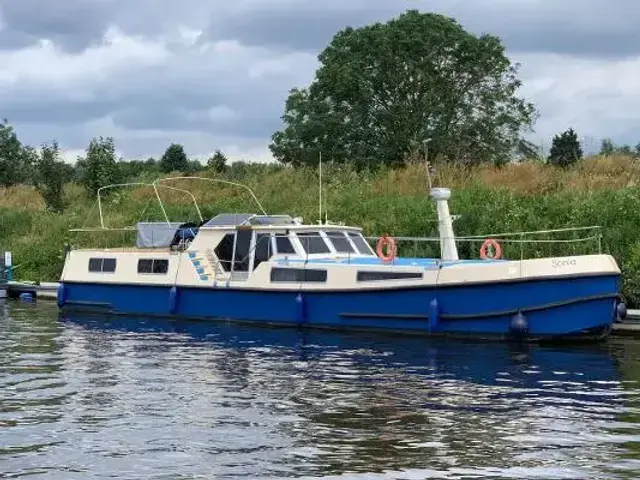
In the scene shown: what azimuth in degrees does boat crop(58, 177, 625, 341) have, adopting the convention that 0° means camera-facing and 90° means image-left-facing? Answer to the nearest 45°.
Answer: approximately 315°

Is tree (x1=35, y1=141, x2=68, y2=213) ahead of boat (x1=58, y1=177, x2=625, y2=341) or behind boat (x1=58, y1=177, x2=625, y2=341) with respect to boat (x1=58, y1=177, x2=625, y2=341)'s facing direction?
behind

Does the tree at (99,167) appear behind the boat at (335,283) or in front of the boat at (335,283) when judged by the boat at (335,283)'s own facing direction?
behind

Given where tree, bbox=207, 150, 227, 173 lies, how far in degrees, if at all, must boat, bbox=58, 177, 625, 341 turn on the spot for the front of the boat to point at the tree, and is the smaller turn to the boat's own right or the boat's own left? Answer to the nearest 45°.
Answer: approximately 135° to the boat's own left

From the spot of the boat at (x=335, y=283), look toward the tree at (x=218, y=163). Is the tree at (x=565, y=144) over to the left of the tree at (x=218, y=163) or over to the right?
right

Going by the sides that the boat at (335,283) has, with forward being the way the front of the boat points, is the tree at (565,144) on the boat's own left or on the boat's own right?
on the boat's own left
